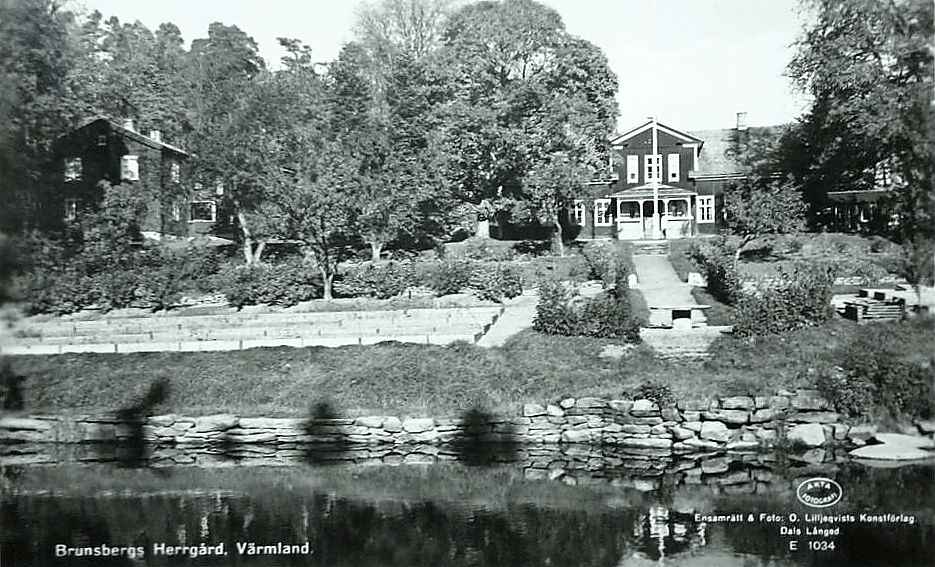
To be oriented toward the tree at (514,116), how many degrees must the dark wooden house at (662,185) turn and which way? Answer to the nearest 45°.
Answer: approximately 45° to its right

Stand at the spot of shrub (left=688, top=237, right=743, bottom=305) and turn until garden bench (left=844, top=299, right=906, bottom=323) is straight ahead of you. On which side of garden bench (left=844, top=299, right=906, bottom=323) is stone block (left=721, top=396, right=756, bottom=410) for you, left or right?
right

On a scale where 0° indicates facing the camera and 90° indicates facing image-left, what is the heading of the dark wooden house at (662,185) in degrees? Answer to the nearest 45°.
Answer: approximately 0°

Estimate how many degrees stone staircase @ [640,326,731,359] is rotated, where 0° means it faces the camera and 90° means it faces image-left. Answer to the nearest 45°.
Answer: approximately 0°

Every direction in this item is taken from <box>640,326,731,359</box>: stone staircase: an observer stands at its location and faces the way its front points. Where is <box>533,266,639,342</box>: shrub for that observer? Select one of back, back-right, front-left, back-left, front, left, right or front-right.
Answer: right

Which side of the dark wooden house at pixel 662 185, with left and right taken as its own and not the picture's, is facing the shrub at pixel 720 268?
front

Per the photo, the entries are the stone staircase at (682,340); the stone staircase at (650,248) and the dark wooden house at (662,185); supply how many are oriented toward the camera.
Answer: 3

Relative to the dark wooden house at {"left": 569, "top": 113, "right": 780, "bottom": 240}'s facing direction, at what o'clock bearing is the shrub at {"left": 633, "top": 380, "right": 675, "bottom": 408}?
The shrub is roughly at 12 o'clock from the dark wooden house.

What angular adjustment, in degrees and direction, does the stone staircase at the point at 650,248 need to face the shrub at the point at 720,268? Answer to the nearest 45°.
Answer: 0° — it already faces it

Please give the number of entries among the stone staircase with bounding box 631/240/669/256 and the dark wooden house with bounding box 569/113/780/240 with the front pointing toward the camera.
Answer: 2

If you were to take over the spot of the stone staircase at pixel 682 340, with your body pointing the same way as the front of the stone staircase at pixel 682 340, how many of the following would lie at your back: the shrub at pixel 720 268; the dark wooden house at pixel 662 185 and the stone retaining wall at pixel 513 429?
2

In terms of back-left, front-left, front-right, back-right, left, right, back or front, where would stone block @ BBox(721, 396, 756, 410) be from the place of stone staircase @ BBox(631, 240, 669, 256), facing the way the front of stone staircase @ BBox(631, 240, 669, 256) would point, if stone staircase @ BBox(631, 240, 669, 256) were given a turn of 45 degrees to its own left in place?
front-right

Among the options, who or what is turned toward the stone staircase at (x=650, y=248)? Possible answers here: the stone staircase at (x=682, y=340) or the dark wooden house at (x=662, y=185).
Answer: the dark wooden house
